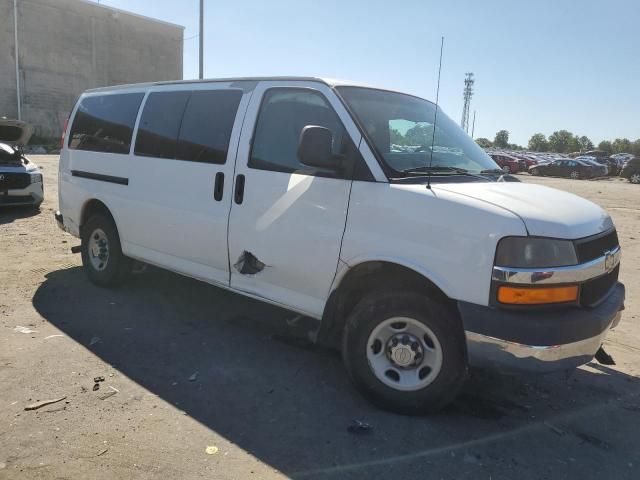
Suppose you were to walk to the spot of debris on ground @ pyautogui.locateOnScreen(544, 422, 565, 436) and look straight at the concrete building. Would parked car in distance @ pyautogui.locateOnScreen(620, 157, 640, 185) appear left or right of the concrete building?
right

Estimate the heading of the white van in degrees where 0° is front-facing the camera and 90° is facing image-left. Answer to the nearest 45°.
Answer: approximately 315°

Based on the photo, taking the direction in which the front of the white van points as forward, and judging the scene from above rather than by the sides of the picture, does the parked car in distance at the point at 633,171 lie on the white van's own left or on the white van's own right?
on the white van's own left

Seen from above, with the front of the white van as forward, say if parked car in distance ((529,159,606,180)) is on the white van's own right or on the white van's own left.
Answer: on the white van's own left

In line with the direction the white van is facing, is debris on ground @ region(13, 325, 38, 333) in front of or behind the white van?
behind

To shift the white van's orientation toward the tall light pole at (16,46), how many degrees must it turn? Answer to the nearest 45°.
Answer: approximately 180°

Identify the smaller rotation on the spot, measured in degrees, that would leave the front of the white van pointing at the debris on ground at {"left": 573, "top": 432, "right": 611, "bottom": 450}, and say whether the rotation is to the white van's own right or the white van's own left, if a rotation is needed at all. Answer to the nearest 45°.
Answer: approximately 45° to the white van's own left

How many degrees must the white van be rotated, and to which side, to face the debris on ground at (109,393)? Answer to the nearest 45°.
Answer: approximately 135° to its right

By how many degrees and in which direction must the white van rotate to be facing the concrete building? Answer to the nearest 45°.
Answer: approximately 180°

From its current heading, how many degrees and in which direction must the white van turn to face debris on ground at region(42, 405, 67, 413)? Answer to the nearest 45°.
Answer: approximately 135° to its right
